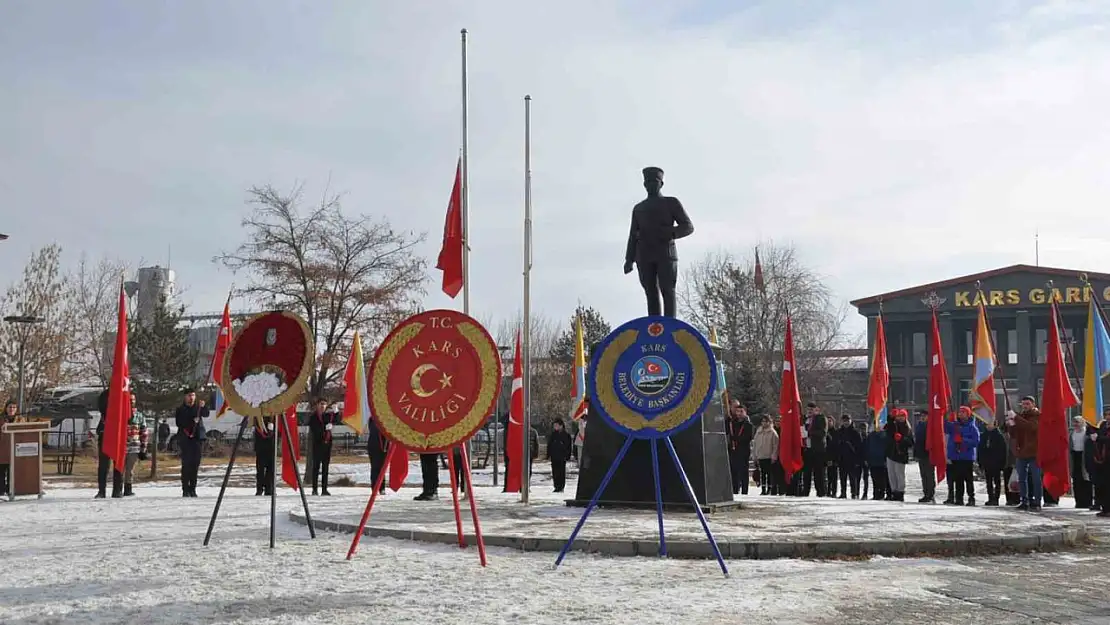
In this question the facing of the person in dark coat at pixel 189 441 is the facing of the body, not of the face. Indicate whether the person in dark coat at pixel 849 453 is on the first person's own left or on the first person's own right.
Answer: on the first person's own left

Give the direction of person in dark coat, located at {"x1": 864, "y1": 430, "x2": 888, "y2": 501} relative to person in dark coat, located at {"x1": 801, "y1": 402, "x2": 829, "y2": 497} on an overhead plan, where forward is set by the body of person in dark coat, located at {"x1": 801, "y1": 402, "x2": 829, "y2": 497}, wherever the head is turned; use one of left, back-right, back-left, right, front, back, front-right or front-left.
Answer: left

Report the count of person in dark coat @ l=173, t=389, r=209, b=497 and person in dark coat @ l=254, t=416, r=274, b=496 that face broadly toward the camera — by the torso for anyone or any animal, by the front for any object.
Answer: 2

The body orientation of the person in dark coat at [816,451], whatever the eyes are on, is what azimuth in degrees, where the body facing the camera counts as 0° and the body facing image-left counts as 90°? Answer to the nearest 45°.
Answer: approximately 45°

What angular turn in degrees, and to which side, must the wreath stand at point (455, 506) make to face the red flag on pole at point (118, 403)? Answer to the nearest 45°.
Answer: approximately 135° to its right

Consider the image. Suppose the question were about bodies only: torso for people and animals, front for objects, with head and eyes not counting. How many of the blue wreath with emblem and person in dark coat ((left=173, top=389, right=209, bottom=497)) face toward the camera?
2

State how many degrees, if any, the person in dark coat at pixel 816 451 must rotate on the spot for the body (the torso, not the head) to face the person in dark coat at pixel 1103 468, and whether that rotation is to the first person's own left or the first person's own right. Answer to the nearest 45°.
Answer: approximately 90° to the first person's own left
